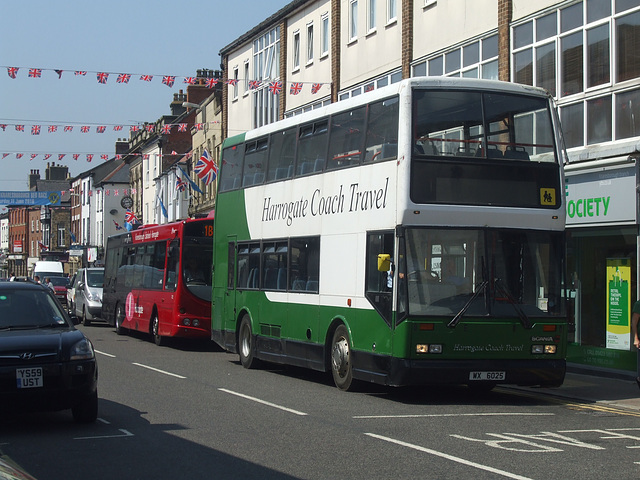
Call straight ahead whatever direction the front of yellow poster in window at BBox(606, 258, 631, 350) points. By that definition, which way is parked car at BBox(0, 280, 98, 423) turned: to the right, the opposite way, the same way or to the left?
to the left

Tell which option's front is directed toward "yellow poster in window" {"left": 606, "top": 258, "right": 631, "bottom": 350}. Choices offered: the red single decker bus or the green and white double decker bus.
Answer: the red single decker bus

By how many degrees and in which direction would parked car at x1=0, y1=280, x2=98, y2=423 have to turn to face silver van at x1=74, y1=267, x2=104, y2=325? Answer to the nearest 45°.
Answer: approximately 180°

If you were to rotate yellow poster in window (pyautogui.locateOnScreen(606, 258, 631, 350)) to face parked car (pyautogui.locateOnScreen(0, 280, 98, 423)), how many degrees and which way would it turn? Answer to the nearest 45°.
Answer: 0° — it already faces it

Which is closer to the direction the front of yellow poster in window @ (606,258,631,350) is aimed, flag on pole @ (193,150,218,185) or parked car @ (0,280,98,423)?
the parked car

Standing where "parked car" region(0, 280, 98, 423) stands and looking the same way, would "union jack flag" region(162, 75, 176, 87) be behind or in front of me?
behind

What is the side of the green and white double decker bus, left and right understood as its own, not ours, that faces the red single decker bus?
back

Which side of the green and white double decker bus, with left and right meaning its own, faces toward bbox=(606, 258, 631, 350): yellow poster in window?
left

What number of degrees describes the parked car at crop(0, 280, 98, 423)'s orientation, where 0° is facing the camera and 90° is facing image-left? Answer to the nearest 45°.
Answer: approximately 0°

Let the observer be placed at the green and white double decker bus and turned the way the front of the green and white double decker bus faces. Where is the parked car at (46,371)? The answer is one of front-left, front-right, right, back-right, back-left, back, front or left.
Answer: right

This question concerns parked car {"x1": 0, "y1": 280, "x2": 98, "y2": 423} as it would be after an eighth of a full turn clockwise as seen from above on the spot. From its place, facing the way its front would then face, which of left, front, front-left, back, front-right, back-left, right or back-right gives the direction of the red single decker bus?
back-right

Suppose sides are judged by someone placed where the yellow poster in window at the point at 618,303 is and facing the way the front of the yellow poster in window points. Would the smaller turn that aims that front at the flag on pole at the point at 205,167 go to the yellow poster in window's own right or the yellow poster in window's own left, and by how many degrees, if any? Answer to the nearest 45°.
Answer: approximately 90° to the yellow poster in window's own right

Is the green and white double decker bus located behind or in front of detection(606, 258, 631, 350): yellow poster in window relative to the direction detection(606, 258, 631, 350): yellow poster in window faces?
in front

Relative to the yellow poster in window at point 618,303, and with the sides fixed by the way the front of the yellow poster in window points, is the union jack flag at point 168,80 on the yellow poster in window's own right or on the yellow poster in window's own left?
on the yellow poster in window's own right
